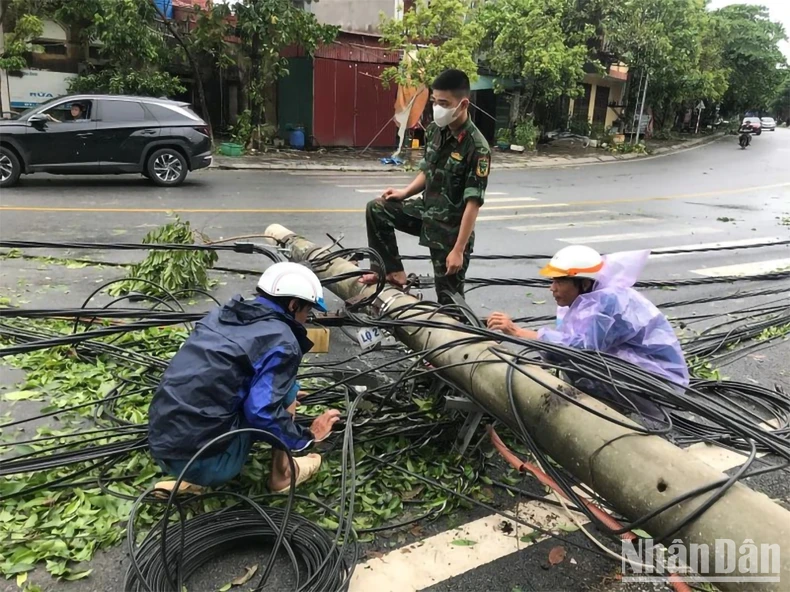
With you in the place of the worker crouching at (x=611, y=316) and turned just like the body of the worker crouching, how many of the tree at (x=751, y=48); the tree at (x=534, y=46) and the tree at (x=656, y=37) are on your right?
3

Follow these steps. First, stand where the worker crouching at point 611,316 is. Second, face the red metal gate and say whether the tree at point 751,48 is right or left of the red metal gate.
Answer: right

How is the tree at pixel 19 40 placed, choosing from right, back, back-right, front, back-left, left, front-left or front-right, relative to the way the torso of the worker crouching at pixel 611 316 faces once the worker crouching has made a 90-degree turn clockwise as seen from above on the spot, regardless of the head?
front-left

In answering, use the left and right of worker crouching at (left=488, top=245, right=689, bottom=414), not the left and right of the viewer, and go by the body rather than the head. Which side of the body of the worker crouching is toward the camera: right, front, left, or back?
left

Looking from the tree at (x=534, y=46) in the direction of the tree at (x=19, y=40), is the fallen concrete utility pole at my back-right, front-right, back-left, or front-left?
front-left

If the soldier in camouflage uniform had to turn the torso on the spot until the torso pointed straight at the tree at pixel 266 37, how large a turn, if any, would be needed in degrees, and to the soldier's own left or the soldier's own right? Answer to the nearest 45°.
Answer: approximately 135° to the soldier's own right

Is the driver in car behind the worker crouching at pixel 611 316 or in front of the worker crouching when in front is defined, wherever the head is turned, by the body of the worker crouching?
in front

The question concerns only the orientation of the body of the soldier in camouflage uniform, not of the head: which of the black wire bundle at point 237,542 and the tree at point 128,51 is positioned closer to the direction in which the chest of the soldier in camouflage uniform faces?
the black wire bundle

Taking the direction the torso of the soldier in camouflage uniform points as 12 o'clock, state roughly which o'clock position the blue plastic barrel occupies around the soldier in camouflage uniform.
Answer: The blue plastic barrel is roughly at 4 o'clock from the soldier in camouflage uniform.

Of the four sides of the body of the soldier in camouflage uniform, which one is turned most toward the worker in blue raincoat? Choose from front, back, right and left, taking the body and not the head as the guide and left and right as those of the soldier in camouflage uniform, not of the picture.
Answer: front

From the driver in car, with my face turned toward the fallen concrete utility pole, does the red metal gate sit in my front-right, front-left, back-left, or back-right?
back-left

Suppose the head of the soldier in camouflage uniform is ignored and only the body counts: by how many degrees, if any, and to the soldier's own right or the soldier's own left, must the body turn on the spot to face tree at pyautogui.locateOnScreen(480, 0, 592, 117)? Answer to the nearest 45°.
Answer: approximately 135° to the soldier's own right

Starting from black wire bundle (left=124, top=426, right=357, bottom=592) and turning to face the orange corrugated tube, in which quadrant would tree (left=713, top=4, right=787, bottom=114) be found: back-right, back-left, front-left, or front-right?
front-left

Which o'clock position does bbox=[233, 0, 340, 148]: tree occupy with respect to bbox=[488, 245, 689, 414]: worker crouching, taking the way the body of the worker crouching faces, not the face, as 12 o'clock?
The tree is roughly at 2 o'clock from the worker crouching.

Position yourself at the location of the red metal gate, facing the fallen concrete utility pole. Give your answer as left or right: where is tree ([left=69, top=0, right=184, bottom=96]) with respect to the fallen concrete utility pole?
right

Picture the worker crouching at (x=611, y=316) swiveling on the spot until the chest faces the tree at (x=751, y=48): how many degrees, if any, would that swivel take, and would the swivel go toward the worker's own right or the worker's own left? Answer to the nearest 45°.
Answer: approximately 90° to the worker's own right

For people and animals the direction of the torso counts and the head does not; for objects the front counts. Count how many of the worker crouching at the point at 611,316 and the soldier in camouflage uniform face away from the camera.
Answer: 0

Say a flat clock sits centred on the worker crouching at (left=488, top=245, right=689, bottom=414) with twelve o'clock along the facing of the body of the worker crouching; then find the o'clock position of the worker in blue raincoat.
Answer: The worker in blue raincoat is roughly at 11 o'clock from the worker crouching.
